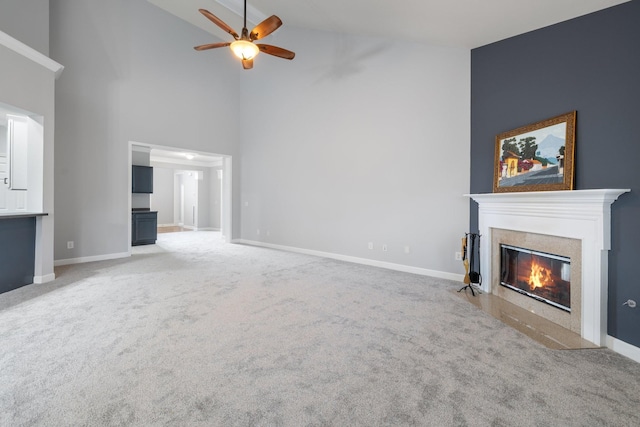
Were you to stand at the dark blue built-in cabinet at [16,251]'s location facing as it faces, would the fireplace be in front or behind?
in front

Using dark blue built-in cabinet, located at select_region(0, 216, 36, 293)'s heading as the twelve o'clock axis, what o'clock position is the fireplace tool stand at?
The fireplace tool stand is roughly at 12 o'clock from the dark blue built-in cabinet.

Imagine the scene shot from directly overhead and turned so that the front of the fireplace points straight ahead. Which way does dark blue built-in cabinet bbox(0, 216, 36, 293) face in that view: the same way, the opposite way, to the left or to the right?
the opposite way

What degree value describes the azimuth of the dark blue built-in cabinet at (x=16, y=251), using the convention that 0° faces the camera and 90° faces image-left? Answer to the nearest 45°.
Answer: approximately 315°

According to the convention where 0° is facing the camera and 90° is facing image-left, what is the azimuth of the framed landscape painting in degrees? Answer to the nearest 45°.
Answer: approximately 45°

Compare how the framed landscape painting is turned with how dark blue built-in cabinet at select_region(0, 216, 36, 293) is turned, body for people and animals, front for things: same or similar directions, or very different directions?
very different directions

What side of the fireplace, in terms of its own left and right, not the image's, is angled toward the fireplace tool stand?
right

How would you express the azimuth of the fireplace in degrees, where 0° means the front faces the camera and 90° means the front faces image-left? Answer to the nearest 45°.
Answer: approximately 45°

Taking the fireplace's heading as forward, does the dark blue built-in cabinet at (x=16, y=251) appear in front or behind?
in front
